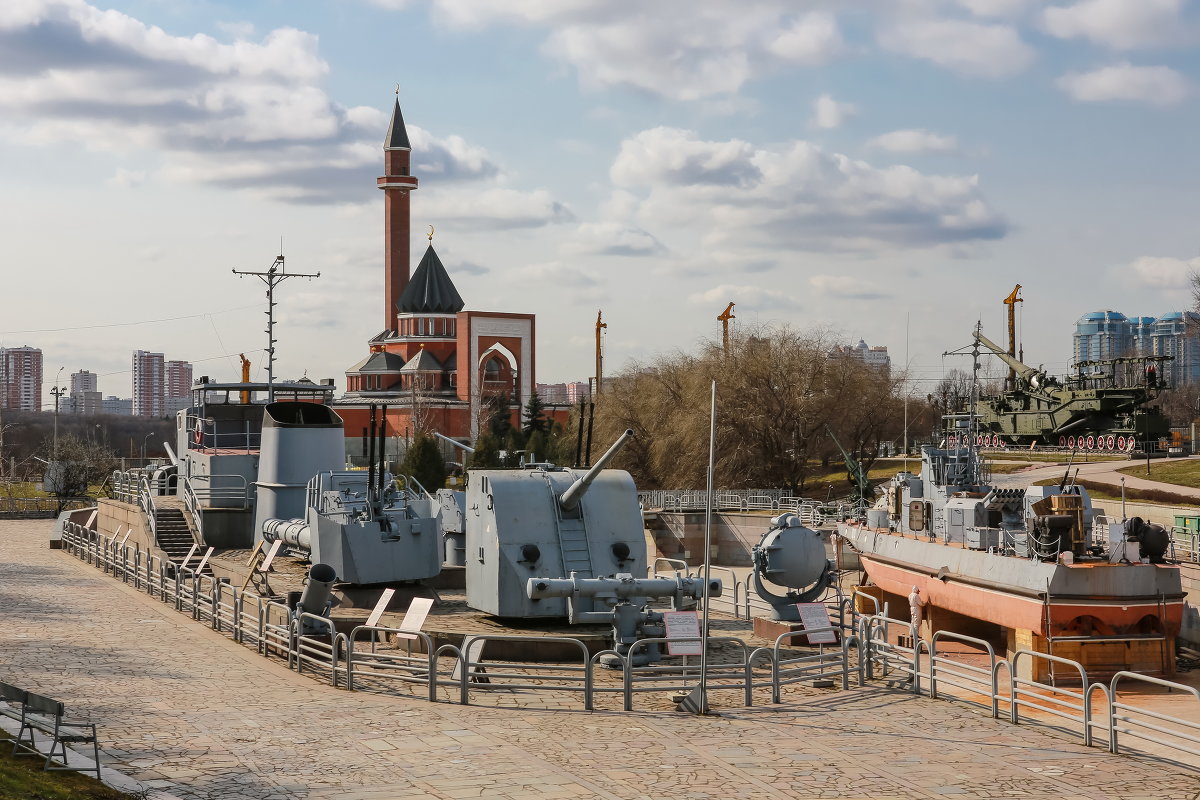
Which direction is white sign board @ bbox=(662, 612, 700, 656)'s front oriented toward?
toward the camera

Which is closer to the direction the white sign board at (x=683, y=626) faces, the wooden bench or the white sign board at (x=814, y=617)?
the wooden bench

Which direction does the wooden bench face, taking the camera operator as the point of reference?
facing away from the viewer and to the right of the viewer

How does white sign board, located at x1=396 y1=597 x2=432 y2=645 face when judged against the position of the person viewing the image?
facing the viewer and to the left of the viewer

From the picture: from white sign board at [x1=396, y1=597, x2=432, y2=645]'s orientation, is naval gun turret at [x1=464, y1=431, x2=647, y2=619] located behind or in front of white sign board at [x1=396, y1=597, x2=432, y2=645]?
behind

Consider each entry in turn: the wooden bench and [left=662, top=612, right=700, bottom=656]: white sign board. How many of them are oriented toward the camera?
1

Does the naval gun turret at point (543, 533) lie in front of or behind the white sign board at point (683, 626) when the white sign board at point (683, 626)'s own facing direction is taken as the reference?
behind

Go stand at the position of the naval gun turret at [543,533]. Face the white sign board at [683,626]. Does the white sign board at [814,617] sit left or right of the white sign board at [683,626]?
left

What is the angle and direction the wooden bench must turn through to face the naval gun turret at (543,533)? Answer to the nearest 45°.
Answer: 0° — it already faces it

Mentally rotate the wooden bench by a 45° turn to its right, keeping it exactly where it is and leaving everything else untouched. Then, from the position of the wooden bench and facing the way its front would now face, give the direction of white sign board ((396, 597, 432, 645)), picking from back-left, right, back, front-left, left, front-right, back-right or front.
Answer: front-left
